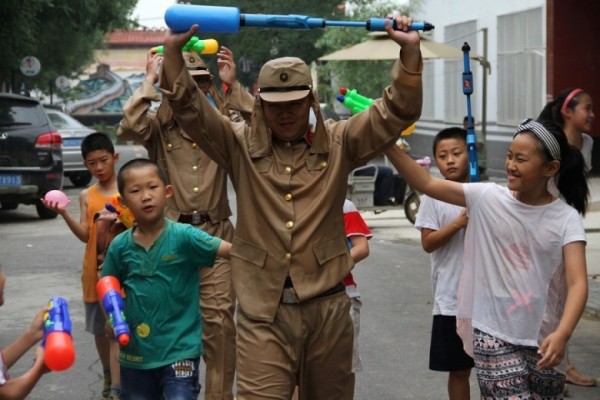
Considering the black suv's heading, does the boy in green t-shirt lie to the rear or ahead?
to the rear

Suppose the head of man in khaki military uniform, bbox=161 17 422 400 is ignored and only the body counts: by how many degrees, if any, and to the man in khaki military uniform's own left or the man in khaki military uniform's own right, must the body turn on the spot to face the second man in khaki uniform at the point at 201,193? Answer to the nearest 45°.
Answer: approximately 180°

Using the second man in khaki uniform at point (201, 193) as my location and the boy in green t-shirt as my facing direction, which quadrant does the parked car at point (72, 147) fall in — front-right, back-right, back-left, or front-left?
back-right

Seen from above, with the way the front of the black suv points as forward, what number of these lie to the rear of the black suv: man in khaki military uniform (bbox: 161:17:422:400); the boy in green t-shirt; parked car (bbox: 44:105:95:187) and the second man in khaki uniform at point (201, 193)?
3

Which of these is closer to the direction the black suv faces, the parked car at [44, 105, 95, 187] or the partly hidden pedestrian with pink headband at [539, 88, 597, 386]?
the parked car

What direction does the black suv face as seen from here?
away from the camera
